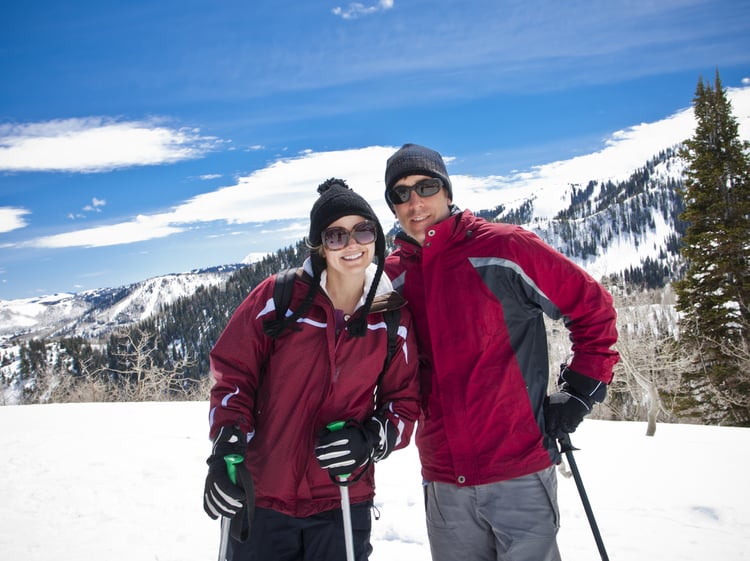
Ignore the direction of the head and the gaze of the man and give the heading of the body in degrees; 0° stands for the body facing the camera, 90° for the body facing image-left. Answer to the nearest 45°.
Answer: approximately 45°

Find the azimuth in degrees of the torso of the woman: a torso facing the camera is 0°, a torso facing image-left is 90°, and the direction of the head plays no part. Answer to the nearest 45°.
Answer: approximately 0°

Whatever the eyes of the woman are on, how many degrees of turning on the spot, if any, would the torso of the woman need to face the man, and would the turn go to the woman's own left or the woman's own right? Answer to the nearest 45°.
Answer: approximately 90° to the woman's own left

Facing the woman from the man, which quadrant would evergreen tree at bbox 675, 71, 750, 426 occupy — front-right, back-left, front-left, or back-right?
back-right
